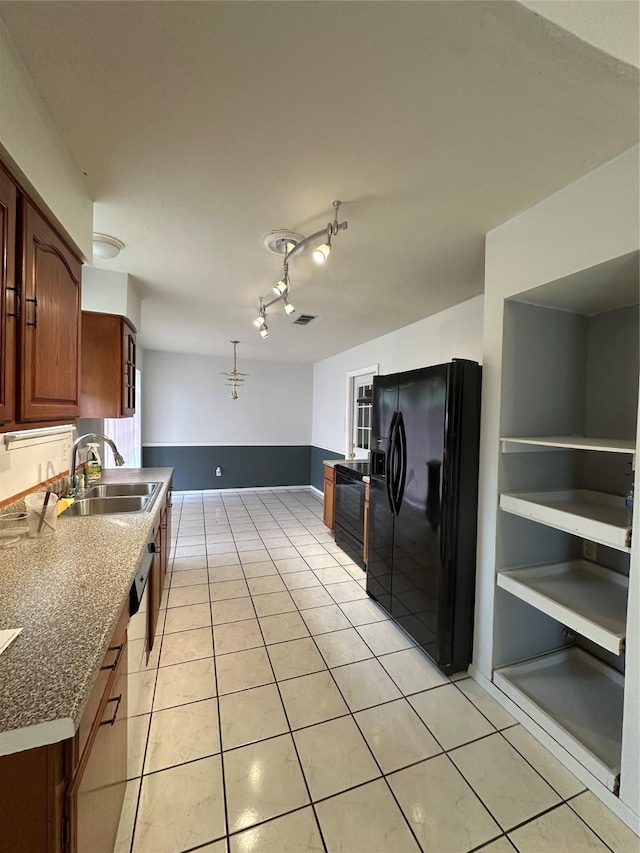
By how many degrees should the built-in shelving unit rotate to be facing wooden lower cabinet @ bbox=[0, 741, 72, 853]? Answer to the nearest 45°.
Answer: approximately 45° to its left

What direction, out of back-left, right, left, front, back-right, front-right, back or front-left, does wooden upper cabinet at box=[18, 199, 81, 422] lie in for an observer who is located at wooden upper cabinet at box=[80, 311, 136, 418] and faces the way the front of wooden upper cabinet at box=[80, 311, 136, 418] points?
right

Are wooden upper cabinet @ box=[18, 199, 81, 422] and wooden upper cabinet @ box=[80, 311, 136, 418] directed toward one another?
no

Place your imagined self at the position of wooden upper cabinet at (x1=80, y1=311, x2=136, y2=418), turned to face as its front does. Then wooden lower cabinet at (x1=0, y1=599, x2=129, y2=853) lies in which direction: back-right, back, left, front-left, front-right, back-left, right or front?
right

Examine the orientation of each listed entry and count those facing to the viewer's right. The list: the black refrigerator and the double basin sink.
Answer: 1

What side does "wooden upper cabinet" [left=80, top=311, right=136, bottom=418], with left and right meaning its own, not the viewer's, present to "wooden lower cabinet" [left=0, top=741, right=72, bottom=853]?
right

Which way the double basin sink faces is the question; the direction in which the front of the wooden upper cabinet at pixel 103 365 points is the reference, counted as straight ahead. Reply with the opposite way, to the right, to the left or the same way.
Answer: the same way

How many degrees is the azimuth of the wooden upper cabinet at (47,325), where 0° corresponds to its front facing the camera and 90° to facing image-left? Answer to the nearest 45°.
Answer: approximately 315°

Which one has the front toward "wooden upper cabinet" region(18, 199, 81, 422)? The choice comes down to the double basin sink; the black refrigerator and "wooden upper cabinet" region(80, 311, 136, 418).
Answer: the black refrigerator

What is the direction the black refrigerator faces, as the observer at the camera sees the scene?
facing the viewer and to the left of the viewer

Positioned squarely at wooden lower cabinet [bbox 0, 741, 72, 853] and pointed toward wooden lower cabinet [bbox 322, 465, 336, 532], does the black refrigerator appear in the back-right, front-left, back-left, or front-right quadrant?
front-right

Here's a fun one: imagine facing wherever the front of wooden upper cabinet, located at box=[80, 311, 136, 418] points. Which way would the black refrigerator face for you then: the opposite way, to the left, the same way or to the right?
the opposite way

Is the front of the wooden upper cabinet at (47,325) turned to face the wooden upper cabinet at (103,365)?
no

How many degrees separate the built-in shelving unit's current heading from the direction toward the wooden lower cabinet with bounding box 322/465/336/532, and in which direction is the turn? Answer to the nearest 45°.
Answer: approximately 90° to its right

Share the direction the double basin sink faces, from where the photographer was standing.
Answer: facing to the right of the viewer

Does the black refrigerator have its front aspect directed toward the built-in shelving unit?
no

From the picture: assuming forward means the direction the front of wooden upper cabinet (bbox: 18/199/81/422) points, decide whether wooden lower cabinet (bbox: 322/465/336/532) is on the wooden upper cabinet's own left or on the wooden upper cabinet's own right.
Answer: on the wooden upper cabinet's own left

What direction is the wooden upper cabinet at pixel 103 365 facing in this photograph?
to the viewer's right

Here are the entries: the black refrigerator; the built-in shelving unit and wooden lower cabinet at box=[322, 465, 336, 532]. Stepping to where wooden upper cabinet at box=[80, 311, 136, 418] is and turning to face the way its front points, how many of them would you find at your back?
0
